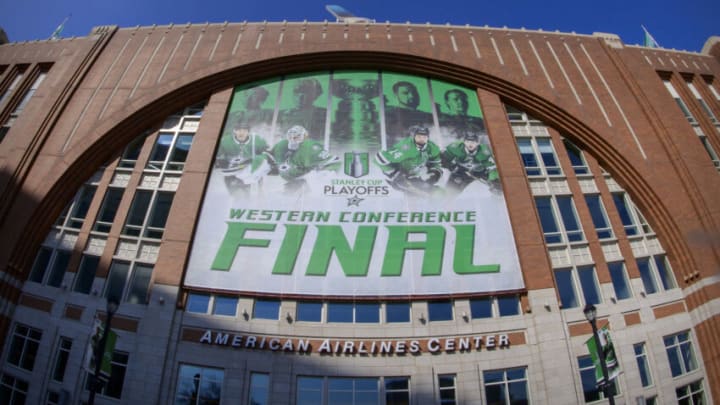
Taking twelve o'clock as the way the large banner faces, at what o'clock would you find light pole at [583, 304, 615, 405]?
The light pole is roughly at 10 o'clock from the large banner.

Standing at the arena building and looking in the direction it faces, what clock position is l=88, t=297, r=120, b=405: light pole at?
The light pole is roughly at 2 o'clock from the arena building.

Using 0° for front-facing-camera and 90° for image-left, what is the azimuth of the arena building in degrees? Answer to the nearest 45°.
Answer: approximately 0°

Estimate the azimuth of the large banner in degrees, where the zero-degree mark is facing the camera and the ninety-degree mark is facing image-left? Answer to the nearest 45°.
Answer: approximately 0°

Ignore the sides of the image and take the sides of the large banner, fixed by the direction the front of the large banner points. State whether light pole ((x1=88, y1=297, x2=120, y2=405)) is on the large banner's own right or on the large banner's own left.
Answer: on the large banner's own right

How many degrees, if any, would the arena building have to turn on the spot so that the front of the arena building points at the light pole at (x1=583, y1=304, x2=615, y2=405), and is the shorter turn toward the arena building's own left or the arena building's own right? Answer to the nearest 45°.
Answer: approximately 45° to the arena building's own left
